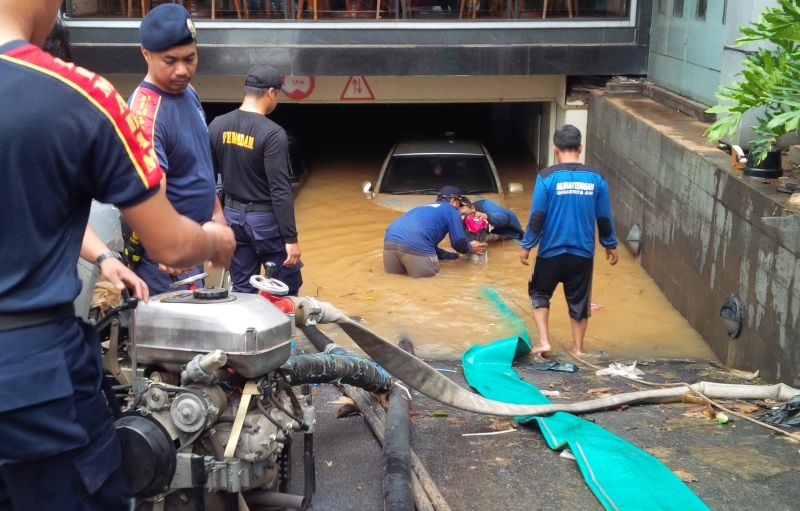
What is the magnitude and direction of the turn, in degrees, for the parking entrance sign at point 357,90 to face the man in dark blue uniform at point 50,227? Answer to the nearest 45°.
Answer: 0° — it already faces them
